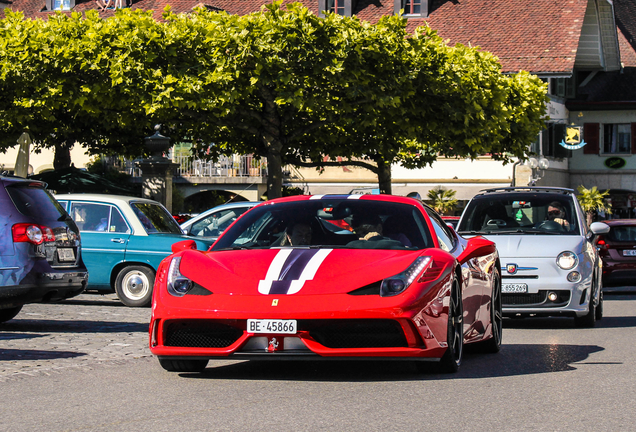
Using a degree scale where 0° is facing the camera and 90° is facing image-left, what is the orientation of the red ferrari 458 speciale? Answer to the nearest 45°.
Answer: approximately 0°

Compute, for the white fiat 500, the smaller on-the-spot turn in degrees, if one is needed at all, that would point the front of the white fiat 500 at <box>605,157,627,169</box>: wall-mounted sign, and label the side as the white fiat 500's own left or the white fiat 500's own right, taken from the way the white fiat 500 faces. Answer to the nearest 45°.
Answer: approximately 180°

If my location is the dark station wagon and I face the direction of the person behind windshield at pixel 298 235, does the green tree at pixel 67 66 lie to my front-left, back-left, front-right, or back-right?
back-left

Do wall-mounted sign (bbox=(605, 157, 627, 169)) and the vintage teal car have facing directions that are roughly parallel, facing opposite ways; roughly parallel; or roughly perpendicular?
roughly perpendicular

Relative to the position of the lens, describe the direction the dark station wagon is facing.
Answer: facing away from the viewer and to the left of the viewer

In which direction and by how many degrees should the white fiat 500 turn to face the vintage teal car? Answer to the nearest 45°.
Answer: approximately 90° to its right

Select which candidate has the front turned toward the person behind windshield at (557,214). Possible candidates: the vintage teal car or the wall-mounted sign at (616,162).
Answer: the wall-mounted sign

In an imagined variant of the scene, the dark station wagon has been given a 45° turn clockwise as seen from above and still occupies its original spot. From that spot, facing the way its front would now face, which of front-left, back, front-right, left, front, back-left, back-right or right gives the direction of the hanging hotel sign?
front-right

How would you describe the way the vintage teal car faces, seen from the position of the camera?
facing away from the viewer and to the left of the viewer
